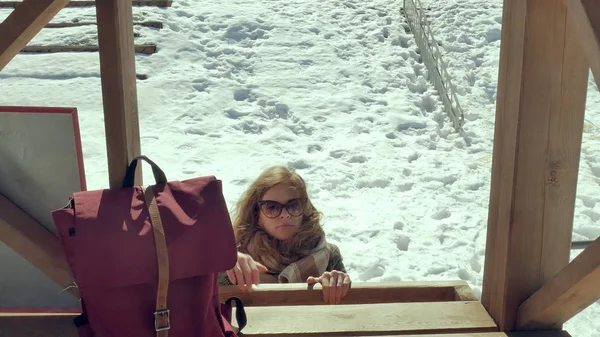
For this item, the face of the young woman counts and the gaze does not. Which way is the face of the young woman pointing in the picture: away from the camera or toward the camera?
toward the camera

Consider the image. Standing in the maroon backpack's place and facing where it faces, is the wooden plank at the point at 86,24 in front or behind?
behind

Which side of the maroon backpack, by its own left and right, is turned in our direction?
front

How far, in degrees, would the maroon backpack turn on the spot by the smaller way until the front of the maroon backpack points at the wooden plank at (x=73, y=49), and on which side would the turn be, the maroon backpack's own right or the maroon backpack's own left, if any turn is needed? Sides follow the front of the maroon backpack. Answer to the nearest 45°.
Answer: approximately 180°

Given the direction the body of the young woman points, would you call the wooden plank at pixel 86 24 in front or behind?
behind

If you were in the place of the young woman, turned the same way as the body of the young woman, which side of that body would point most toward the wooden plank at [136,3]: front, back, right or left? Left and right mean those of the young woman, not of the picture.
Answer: back

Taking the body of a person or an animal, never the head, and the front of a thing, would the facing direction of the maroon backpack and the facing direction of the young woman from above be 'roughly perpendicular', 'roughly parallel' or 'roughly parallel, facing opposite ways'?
roughly parallel

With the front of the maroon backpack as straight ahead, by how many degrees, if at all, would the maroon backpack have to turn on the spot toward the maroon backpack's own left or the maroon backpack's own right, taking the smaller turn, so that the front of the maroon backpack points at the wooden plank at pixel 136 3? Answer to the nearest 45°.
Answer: approximately 180°

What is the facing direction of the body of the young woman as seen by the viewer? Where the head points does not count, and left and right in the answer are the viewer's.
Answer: facing the viewer

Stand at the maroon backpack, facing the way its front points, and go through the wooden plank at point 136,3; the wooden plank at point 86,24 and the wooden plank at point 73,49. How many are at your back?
3

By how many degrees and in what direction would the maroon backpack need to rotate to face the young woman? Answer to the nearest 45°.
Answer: approximately 135° to its left

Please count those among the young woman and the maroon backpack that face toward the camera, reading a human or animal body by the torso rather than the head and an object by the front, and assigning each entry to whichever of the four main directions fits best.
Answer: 2
